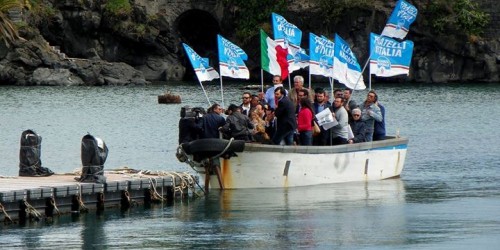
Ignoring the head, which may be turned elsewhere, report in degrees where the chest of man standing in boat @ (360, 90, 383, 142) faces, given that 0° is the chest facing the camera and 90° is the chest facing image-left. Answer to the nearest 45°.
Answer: approximately 45°

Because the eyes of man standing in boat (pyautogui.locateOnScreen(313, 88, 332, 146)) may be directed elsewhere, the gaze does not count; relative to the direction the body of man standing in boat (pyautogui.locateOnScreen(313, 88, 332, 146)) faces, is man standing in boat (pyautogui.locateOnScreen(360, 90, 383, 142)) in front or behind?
behind

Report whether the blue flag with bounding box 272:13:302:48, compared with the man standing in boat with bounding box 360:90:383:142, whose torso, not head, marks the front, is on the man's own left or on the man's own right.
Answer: on the man's own right

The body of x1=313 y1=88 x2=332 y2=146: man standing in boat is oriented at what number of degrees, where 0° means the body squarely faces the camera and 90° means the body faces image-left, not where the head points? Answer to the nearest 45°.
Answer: approximately 45°
